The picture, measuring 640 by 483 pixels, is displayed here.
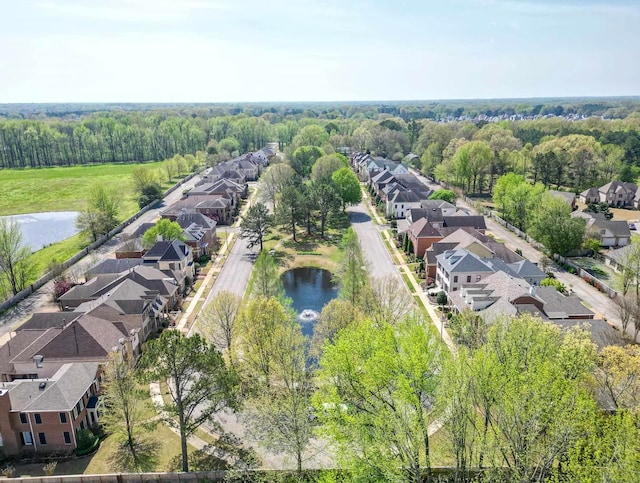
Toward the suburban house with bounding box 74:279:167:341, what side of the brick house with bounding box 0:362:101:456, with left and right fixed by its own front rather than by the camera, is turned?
left

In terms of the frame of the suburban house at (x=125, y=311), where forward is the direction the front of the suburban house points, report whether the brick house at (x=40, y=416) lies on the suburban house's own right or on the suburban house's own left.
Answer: on the suburban house's own right

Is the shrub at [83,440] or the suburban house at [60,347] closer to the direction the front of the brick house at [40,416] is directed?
the shrub

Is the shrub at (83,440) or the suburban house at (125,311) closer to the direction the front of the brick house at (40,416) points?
the shrub

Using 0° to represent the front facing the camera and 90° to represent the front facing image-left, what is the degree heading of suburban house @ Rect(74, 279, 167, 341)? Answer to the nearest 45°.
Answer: approximately 315°

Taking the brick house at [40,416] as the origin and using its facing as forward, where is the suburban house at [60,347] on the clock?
The suburban house is roughly at 8 o'clock from the brick house.

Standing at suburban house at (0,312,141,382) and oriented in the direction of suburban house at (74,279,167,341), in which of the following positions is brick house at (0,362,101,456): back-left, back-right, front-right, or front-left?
back-right

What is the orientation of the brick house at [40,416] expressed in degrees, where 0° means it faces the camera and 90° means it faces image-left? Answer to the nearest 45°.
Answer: approximately 315°

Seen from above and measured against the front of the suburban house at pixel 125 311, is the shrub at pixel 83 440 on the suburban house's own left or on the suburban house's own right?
on the suburban house's own right
